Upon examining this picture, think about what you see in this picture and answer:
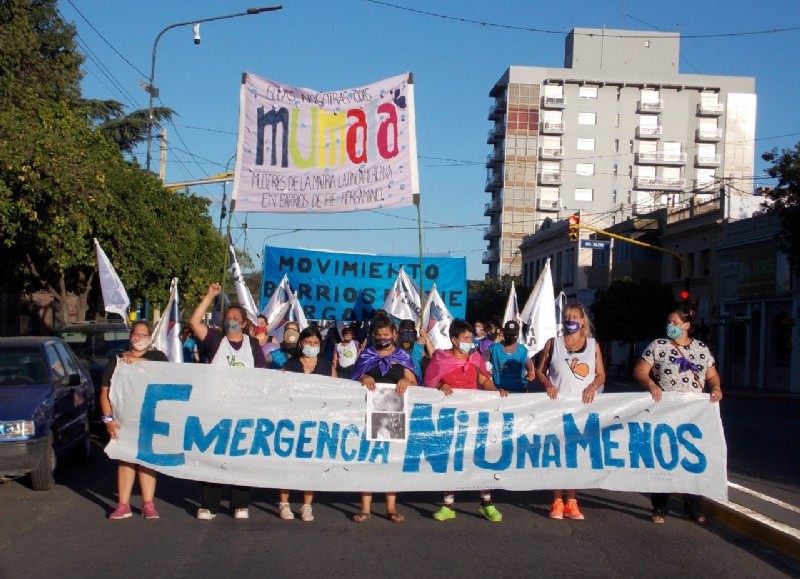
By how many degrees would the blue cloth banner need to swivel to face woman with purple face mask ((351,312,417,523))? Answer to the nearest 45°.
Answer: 0° — it already faces them

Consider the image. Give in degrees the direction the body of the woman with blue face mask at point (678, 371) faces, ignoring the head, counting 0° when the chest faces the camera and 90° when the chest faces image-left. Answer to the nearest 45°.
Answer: approximately 0°

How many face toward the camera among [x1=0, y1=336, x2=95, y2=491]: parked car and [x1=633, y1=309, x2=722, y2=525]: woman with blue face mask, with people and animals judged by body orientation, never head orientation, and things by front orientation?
2

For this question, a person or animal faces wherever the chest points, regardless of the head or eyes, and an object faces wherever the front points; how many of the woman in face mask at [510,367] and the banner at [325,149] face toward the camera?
2

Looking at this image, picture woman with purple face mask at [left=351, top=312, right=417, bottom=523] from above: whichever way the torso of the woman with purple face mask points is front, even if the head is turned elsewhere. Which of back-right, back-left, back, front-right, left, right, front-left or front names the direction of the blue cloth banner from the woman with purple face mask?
back

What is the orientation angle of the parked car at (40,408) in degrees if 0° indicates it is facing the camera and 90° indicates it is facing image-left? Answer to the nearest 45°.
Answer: approximately 0°
